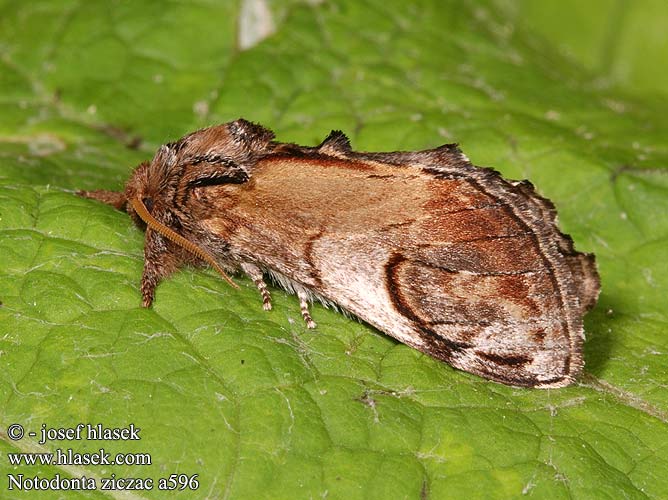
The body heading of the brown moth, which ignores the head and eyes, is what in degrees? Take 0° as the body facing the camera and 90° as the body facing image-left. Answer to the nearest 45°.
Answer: approximately 90°
